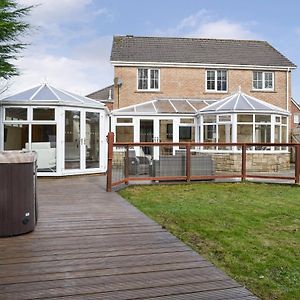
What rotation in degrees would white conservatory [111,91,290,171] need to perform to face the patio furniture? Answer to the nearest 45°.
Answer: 0° — it already faces it

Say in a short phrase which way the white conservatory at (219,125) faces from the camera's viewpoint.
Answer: facing the viewer

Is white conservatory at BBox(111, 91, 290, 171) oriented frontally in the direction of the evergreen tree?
no

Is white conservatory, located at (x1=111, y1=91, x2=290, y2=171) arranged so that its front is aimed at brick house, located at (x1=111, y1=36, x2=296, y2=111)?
no

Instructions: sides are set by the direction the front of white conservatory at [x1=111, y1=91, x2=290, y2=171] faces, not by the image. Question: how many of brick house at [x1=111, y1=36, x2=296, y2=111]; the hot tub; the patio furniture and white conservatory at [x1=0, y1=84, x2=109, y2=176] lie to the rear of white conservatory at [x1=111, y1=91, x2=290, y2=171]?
1

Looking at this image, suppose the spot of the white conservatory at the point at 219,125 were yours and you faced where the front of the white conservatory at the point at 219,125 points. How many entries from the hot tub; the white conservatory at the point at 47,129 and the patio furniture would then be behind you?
0

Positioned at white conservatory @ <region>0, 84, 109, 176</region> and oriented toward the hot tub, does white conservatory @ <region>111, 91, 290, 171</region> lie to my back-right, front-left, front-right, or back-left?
back-left

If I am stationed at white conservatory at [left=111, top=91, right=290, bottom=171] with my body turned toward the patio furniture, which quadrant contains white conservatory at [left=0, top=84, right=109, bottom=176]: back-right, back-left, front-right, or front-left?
front-right

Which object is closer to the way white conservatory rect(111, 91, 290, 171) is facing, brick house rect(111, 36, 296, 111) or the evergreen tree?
the evergreen tree

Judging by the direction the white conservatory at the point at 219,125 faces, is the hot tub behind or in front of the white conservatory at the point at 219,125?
in front

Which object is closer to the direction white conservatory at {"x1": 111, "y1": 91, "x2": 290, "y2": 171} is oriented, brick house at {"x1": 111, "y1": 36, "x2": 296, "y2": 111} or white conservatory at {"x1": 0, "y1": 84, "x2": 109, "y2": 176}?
the white conservatory

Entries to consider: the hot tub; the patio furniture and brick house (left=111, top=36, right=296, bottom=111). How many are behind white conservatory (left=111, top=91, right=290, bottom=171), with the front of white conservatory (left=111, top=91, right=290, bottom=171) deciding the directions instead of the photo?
1
